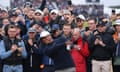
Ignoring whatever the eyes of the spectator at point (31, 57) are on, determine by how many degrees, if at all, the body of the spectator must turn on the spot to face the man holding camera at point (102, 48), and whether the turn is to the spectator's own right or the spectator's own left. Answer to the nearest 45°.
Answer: approximately 90° to the spectator's own left

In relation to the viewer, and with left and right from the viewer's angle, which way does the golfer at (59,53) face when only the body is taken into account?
facing the viewer and to the left of the viewer

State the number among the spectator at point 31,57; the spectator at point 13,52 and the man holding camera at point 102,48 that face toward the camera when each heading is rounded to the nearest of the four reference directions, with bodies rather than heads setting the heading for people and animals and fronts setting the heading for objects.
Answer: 3

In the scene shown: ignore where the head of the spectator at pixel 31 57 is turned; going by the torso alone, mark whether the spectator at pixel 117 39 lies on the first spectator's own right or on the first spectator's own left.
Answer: on the first spectator's own left

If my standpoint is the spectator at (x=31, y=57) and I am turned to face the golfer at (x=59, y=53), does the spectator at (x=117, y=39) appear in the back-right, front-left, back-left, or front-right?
front-left

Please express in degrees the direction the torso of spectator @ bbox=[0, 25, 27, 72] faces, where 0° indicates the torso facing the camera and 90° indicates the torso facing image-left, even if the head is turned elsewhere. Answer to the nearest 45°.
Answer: approximately 0°

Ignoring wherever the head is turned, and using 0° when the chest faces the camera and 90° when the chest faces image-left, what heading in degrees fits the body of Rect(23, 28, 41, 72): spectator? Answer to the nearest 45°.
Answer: approximately 0°

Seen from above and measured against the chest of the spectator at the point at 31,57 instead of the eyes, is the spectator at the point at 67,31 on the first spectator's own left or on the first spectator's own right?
on the first spectator's own left

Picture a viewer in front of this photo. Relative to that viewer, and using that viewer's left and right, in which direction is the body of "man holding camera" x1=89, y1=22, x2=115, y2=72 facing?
facing the viewer

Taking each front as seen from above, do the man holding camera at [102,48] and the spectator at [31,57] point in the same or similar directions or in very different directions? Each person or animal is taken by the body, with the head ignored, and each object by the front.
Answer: same or similar directions

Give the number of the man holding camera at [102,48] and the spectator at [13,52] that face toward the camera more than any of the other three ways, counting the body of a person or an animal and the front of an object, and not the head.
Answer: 2

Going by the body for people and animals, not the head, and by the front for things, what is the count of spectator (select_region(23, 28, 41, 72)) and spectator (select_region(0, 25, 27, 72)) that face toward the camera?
2
